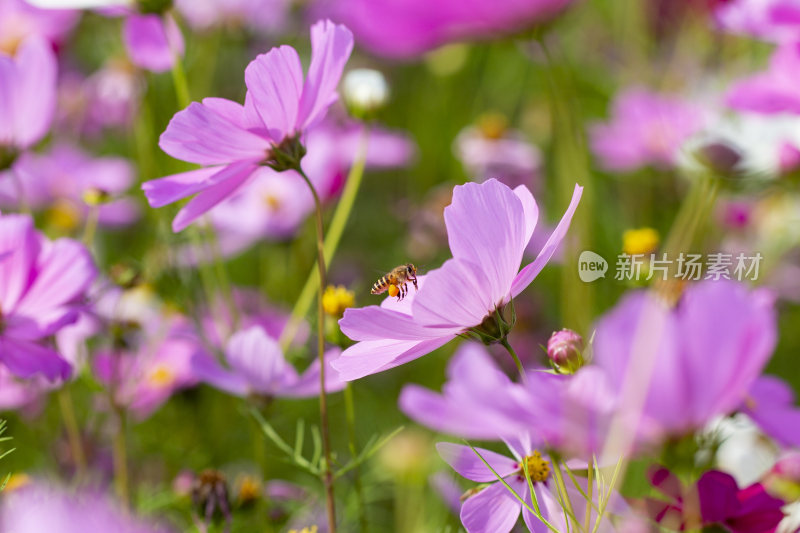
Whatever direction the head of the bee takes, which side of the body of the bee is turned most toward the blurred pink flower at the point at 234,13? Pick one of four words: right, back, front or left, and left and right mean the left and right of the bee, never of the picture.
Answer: left

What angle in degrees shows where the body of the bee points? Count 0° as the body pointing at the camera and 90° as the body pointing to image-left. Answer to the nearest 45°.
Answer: approximately 270°
